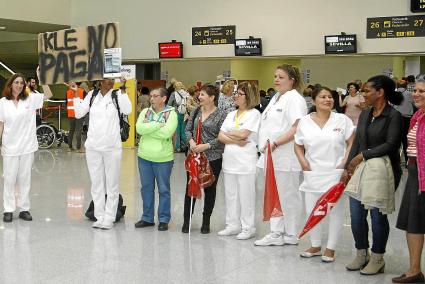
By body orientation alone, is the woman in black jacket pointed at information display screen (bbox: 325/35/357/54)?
no

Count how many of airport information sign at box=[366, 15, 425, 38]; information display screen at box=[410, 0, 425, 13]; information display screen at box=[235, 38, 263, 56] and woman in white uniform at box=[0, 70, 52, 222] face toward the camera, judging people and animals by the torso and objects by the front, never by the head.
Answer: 4

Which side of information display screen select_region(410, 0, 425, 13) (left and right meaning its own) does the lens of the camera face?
front

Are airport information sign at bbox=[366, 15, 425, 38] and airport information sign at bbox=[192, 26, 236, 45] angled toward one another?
no

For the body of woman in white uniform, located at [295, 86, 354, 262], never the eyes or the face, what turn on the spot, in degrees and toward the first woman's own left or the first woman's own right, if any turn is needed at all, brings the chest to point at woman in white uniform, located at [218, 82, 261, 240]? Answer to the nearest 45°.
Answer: approximately 135° to the first woman's own right

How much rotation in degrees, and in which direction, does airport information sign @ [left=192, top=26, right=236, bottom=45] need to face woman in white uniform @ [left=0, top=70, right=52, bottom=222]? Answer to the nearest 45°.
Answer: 0° — it already faces them

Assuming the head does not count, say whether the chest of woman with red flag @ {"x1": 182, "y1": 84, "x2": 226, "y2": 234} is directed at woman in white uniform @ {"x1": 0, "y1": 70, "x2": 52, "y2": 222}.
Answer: no

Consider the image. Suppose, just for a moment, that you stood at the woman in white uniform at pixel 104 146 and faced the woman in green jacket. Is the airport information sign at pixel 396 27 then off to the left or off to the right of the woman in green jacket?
left

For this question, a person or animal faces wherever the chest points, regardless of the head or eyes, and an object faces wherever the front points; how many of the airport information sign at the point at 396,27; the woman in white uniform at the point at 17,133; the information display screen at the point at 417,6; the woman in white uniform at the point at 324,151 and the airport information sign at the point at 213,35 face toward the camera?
5

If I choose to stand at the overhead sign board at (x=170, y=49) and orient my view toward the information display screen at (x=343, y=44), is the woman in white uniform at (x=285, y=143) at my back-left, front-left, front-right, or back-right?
front-right

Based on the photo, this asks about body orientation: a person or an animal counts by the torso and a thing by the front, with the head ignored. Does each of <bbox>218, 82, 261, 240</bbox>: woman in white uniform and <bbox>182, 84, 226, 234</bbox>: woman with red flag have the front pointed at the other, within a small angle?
no

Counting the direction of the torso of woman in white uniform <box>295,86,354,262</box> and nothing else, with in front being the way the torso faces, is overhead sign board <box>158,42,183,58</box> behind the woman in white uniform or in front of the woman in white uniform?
behind

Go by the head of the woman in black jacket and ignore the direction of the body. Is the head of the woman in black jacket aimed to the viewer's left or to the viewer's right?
to the viewer's left

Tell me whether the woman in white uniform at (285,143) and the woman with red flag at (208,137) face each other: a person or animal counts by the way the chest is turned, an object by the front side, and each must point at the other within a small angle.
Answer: no

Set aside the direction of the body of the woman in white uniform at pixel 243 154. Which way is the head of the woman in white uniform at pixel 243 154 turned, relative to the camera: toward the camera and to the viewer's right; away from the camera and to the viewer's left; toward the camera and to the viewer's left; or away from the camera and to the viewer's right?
toward the camera and to the viewer's left

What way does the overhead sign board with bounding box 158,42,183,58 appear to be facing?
toward the camera

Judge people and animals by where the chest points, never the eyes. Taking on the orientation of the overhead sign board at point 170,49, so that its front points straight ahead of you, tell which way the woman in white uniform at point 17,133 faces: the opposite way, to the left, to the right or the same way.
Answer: the same way

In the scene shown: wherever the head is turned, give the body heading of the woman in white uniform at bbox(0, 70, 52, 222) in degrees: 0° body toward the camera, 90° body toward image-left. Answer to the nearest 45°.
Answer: approximately 0°

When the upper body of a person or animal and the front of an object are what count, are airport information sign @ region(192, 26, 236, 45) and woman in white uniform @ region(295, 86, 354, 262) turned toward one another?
no

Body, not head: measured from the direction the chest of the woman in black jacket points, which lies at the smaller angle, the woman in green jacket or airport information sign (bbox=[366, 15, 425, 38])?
the woman in green jacket

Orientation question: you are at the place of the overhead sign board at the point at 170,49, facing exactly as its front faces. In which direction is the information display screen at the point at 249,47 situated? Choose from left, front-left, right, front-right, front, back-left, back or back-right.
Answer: front-left
